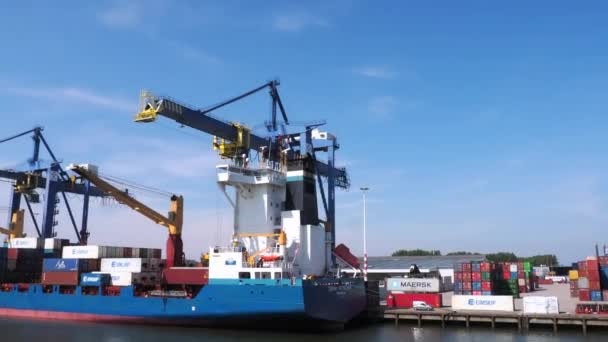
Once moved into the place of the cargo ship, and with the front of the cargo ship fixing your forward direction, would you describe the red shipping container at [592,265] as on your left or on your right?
on your right

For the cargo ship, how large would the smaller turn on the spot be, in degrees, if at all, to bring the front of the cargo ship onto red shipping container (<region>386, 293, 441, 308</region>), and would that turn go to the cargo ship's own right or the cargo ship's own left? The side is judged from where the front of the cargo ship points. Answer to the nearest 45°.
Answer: approximately 135° to the cargo ship's own right

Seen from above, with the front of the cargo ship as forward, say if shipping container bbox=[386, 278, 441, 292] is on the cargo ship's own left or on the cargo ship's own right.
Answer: on the cargo ship's own right

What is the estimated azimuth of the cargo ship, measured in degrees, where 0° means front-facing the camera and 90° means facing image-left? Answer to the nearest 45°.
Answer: approximately 135°

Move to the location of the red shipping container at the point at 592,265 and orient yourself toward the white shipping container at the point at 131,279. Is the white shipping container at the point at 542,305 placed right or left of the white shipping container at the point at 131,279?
left

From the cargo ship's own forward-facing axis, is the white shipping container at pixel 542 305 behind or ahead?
behind

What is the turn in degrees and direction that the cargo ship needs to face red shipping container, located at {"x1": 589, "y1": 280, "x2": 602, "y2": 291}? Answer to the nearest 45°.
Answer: approximately 135° to its right
